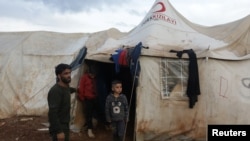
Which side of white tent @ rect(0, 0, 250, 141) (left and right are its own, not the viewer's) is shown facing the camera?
front

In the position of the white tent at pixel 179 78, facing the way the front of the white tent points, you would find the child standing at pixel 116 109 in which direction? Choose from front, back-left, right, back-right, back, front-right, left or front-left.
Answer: front-right

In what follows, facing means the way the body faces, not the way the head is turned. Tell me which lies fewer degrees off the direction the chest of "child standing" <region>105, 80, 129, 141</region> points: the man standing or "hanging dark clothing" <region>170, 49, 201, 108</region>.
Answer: the man standing

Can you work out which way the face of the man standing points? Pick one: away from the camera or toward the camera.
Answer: toward the camera

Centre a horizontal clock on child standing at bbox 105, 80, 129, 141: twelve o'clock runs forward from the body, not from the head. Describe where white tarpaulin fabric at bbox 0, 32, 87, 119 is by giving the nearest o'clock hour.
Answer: The white tarpaulin fabric is roughly at 5 o'clock from the child standing.

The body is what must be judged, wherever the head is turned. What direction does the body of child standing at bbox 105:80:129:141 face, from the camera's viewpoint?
toward the camera

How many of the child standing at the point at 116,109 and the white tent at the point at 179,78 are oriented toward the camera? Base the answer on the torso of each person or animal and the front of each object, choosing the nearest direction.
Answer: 2

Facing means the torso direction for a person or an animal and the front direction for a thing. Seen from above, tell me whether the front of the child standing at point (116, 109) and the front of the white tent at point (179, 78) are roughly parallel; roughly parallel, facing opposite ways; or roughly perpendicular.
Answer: roughly parallel
